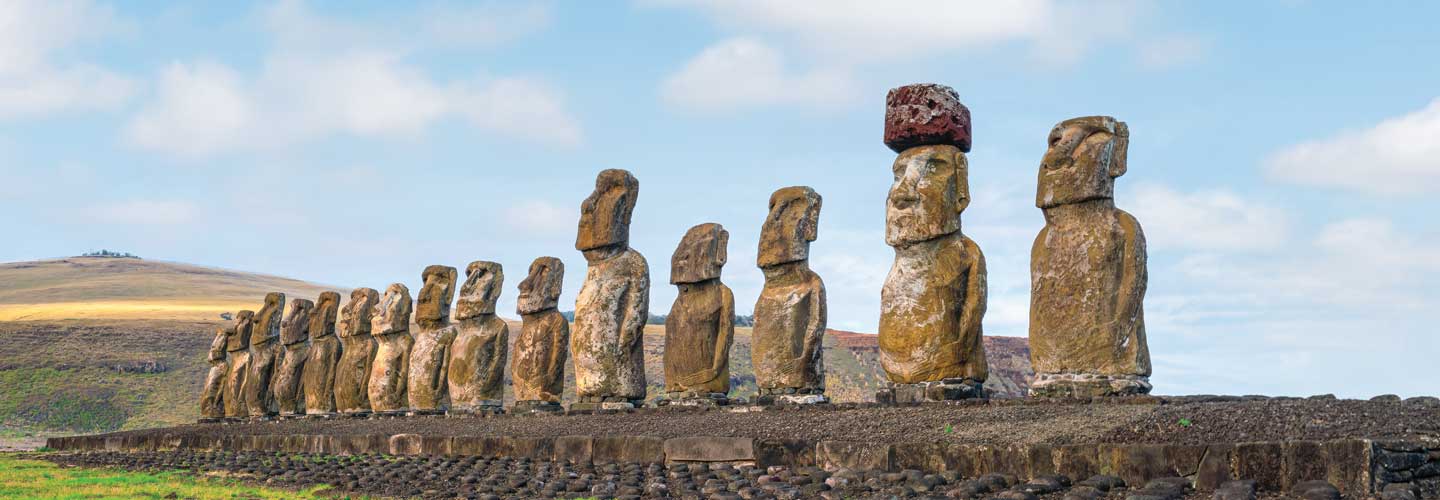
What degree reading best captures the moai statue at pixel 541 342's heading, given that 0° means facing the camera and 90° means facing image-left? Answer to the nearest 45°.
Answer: approximately 45°

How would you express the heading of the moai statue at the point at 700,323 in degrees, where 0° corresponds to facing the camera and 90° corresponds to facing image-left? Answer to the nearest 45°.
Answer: approximately 45°

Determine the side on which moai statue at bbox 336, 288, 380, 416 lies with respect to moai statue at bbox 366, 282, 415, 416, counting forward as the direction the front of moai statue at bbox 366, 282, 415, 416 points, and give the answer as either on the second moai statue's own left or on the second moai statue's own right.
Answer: on the second moai statue's own right

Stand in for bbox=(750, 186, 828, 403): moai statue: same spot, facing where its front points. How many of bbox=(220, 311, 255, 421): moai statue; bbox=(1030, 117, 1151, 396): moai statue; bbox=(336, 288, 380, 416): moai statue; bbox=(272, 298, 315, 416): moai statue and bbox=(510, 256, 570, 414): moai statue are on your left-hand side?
1

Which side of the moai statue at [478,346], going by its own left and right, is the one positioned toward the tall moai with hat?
left

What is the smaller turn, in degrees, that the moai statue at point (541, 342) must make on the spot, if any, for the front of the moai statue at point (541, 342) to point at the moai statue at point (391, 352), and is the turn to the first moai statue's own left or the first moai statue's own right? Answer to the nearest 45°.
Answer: approximately 90° to the first moai statue's own right

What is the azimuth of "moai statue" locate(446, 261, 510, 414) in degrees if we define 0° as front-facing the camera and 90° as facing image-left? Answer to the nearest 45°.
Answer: approximately 45°

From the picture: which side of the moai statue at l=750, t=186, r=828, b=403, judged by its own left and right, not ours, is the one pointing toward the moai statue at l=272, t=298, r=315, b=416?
right

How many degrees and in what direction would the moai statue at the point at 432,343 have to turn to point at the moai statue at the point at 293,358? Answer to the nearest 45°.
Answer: approximately 90° to its right

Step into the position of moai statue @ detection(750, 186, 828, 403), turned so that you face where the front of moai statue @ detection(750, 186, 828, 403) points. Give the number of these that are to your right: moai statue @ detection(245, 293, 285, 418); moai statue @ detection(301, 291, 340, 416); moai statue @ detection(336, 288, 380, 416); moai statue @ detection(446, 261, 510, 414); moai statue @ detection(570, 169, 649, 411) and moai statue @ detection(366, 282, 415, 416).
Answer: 6

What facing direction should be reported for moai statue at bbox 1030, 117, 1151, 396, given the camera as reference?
facing the viewer and to the left of the viewer

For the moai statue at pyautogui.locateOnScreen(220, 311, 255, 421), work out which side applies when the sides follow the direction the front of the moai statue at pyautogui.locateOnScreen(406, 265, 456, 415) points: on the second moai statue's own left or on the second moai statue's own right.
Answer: on the second moai statue's own right

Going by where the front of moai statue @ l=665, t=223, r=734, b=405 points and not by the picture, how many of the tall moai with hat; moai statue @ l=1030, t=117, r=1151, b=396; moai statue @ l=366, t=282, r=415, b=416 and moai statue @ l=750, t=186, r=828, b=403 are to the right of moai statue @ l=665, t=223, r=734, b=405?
1

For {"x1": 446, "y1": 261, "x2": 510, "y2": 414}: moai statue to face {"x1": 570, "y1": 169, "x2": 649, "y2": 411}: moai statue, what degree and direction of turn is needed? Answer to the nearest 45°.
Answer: approximately 90° to its left

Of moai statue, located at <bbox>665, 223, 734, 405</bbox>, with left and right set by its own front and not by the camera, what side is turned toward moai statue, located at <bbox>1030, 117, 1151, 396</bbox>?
left
